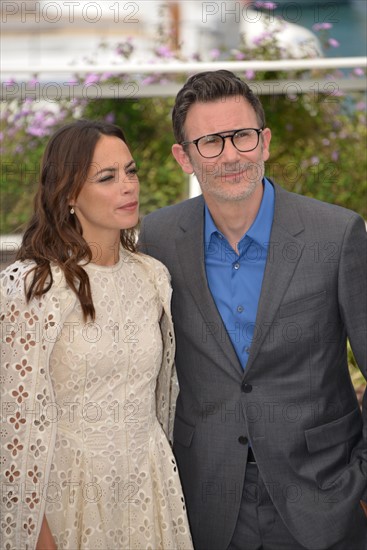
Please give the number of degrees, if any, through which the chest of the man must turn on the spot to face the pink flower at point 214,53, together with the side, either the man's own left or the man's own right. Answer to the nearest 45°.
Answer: approximately 180°

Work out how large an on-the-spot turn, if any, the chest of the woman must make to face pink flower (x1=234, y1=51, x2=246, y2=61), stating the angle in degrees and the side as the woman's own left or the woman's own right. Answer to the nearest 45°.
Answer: approximately 135° to the woman's own left

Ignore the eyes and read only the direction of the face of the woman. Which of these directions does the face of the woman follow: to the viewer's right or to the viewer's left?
to the viewer's right

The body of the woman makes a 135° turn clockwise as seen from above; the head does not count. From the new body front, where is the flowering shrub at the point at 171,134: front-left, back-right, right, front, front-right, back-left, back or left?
right

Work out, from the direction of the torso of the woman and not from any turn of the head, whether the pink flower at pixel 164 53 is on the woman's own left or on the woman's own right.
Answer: on the woman's own left

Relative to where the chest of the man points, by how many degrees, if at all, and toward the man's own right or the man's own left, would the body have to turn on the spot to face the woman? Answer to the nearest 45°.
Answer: approximately 90° to the man's own right

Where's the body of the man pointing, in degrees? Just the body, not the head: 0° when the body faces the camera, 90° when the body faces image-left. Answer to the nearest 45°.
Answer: approximately 0°

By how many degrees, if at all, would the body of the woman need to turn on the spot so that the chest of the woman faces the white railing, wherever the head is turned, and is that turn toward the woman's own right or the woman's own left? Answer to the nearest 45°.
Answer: approximately 135° to the woman's own left

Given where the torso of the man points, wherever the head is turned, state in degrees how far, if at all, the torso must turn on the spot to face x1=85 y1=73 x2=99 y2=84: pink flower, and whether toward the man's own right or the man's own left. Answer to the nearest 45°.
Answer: approximately 180°

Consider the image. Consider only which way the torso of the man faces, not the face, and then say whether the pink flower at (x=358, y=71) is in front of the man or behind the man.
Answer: behind

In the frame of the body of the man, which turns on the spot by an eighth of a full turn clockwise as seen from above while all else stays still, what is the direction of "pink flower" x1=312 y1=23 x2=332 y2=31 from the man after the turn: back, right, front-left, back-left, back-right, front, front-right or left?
back-right

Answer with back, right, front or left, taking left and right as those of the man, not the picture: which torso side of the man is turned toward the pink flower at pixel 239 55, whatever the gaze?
back

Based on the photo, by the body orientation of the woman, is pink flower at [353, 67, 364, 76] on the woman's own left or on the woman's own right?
on the woman's own left
